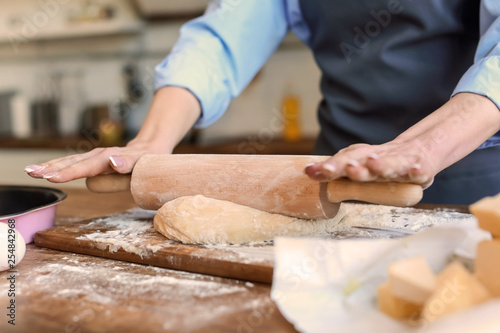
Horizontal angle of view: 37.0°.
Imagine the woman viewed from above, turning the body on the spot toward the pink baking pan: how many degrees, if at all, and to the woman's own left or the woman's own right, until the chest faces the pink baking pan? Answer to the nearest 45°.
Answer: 0° — they already face it

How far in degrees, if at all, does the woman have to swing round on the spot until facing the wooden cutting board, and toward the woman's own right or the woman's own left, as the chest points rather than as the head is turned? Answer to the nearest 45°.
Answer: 0° — they already face it

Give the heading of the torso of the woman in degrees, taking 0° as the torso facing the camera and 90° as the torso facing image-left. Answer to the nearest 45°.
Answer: approximately 45°

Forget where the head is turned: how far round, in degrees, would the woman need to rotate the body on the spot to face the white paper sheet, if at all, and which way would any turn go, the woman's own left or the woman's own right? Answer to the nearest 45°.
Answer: approximately 45° to the woman's own left
